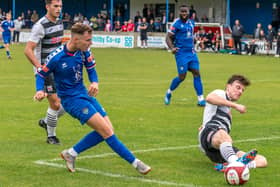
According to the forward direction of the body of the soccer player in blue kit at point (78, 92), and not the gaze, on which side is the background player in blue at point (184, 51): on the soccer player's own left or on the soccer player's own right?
on the soccer player's own left

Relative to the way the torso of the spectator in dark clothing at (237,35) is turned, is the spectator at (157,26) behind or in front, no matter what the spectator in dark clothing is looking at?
behind

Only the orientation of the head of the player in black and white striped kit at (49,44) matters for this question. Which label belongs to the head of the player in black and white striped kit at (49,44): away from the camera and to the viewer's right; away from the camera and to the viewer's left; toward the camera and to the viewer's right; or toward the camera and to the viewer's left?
toward the camera and to the viewer's right

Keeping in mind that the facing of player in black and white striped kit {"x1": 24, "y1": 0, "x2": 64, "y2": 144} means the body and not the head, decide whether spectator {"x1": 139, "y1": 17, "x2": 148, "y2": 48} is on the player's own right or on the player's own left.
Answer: on the player's own left

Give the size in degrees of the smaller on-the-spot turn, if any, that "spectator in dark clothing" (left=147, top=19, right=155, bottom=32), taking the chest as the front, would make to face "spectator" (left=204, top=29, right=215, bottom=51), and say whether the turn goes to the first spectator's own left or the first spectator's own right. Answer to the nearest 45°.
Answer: approximately 45° to the first spectator's own left

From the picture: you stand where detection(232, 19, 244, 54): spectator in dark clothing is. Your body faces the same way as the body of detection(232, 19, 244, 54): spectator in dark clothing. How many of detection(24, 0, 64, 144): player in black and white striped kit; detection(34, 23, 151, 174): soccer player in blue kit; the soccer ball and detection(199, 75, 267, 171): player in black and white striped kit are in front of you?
4

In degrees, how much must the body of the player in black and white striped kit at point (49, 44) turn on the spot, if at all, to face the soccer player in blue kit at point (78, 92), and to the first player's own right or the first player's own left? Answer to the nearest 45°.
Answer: approximately 45° to the first player's own right

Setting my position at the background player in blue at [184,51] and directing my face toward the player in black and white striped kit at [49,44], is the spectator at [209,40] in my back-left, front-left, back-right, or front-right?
back-right

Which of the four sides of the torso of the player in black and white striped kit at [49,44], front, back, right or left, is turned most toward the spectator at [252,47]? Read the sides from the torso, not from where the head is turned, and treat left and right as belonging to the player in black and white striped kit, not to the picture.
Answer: left

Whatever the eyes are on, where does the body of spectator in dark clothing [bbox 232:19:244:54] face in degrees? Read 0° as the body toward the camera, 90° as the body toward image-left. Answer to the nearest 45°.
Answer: approximately 0°

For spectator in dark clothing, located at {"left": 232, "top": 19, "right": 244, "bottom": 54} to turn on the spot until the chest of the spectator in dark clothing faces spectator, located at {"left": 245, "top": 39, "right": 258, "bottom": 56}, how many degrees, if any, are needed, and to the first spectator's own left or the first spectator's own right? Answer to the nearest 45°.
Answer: approximately 90° to the first spectator's own left

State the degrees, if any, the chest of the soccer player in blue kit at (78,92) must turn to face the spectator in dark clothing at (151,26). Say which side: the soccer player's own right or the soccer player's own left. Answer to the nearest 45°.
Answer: approximately 135° to the soccer player's own left

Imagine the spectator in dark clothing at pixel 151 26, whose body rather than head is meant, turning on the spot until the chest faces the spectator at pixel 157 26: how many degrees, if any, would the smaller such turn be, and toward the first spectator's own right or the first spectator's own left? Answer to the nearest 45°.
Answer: approximately 135° to the first spectator's own left

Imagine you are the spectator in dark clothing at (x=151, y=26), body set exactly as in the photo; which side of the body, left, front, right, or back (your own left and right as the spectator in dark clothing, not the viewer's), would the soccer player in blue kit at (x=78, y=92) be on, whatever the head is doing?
front
